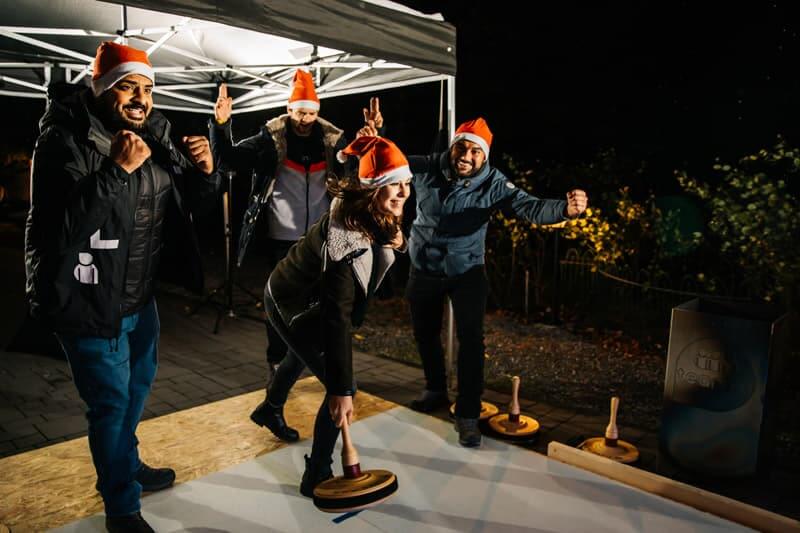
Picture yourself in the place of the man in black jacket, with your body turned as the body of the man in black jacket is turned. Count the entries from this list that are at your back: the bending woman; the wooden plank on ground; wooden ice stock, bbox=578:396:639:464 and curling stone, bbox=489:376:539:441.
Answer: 0

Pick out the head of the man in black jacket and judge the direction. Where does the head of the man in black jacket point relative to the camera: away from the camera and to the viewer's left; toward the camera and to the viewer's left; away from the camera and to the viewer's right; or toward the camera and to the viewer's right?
toward the camera and to the viewer's right

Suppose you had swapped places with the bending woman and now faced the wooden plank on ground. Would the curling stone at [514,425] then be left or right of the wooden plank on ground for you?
left

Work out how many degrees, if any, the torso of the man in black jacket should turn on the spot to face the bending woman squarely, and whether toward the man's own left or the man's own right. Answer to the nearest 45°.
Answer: approximately 45° to the man's own left

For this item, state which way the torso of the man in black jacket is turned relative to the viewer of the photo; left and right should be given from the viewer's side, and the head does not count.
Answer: facing the viewer and to the right of the viewer

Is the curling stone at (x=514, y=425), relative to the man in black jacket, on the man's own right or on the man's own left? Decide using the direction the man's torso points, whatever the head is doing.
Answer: on the man's own left

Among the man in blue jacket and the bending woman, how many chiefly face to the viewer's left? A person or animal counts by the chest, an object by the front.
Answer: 0

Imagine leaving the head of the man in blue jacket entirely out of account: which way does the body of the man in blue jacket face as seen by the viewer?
toward the camera

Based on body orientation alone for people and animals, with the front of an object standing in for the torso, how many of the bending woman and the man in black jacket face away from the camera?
0

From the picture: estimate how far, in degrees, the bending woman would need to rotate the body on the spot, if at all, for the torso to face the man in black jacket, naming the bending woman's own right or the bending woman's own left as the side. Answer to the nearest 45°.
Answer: approximately 135° to the bending woman's own right

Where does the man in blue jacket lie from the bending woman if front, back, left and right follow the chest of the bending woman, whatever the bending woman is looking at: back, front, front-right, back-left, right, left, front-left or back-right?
left

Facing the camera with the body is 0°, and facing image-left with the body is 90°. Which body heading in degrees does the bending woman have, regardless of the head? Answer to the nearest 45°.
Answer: approximately 315°

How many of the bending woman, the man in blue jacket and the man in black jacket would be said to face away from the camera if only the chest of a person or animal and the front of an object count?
0
